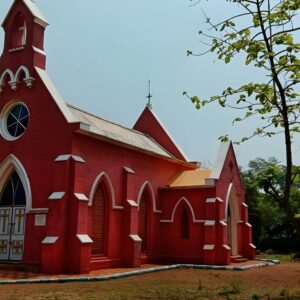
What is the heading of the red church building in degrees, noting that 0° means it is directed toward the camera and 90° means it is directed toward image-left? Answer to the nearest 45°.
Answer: approximately 45°
